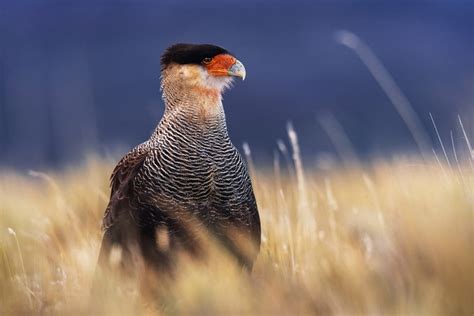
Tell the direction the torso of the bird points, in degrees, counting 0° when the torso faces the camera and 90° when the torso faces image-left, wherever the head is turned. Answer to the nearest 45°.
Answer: approximately 315°
